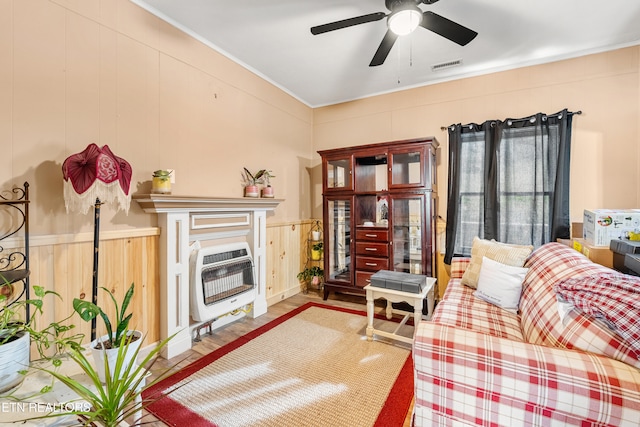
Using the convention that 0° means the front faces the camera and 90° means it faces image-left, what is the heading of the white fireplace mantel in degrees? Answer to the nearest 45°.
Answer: approximately 315°

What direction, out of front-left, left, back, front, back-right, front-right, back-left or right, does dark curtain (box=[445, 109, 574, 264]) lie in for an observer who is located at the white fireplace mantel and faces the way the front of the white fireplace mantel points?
front-left

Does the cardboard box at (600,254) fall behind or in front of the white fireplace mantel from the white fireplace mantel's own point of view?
in front

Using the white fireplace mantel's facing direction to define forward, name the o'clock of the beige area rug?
The beige area rug is roughly at 12 o'clock from the white fireplace mantel.

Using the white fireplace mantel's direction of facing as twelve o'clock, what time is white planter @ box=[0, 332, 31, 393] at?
The white planter is roughly at 2 o'clock from the white fireplace mantel.

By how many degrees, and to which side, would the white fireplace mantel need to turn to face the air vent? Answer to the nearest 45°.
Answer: approximately 45° to its left

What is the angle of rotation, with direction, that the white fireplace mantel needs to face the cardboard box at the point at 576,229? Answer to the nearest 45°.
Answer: approximately 45° to its left
